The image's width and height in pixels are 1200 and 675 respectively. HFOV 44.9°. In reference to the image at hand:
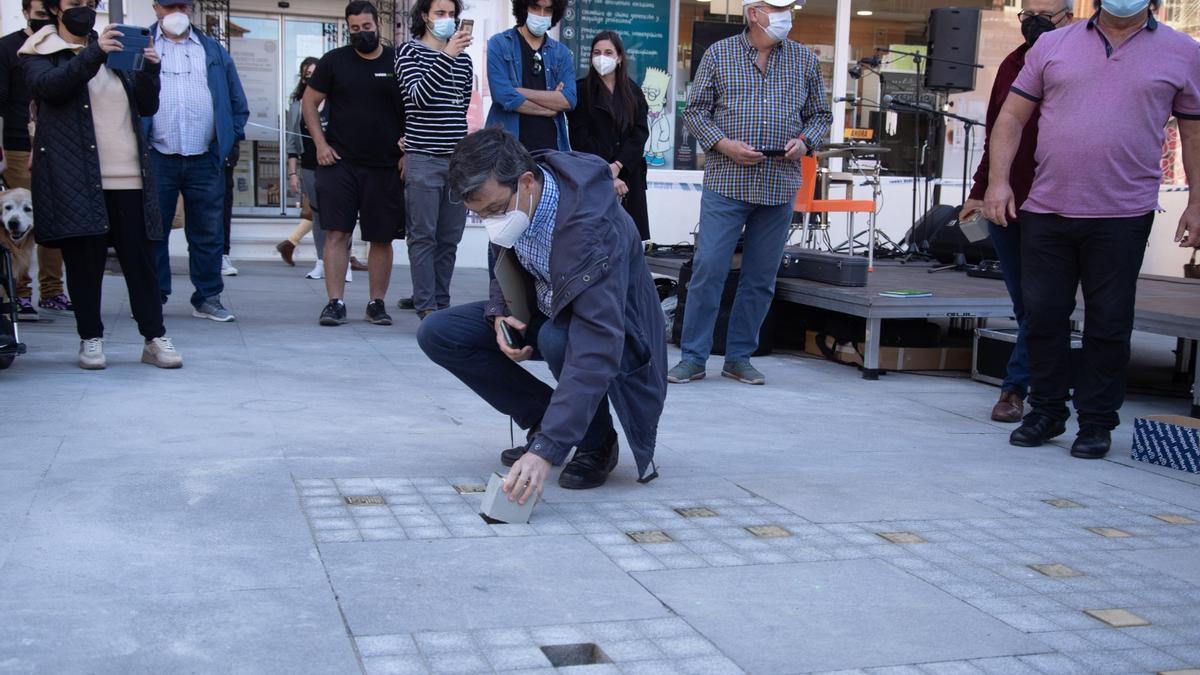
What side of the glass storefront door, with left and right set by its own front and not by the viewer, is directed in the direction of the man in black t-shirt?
front

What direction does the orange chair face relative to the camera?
to the viewer's right

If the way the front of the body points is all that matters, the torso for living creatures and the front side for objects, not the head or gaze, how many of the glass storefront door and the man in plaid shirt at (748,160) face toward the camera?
2

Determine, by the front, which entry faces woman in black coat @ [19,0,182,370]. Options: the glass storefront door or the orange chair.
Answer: the glass storefront door

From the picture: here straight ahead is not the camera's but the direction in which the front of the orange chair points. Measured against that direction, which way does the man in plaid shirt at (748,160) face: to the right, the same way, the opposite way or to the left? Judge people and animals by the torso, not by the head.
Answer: to the right

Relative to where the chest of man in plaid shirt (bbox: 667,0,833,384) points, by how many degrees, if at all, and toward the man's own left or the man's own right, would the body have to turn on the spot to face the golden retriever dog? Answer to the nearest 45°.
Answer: approximately 90° to the man's own right

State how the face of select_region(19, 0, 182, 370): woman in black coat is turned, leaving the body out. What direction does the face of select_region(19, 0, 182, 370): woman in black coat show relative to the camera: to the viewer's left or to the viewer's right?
to the viewer's right

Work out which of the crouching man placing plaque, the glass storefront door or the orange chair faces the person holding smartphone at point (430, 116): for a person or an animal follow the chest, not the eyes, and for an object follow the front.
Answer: the glass storefront door
